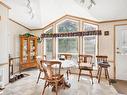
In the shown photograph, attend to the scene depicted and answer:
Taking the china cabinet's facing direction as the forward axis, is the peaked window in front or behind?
in front

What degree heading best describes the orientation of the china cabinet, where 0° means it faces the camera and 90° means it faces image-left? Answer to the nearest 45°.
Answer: approximately 315°
